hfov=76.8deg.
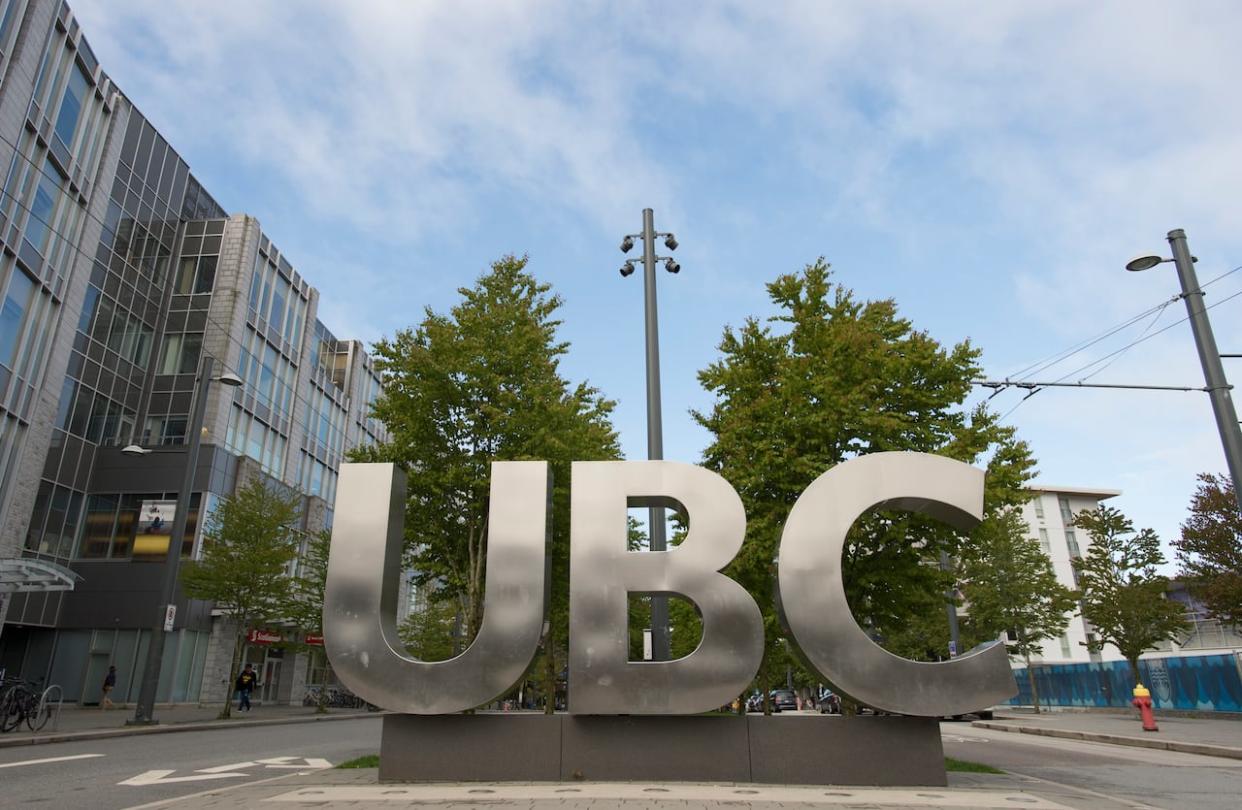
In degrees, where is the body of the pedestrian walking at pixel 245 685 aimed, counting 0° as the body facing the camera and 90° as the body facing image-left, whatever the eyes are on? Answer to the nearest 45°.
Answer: approximately 0°

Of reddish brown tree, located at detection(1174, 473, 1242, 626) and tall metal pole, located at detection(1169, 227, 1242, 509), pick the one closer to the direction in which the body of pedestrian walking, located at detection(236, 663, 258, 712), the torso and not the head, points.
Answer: the tall metal pole

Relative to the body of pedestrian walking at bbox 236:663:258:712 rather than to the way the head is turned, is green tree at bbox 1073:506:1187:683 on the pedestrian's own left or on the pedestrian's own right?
on the pedestrian's own left

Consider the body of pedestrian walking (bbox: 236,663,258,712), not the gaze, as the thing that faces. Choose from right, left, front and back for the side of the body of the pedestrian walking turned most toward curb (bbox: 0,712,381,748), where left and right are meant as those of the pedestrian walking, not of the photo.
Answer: front

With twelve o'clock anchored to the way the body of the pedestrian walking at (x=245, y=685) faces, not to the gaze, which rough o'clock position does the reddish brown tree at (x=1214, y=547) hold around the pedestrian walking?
The reddish brown tree is roughly at 10 o'clock from the pedestrian walking.

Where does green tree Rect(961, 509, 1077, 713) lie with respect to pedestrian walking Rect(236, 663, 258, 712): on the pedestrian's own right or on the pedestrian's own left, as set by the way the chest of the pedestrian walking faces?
on the pedestrian's own left

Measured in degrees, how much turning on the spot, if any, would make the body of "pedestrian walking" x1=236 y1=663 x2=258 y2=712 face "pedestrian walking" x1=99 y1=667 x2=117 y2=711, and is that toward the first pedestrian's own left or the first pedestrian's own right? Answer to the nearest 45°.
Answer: approximately 90° to the first pedestrian's own right

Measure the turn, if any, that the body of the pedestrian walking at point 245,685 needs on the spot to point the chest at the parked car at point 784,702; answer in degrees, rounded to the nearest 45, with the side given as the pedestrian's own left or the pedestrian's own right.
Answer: approximately 90° to the pedestrian's own left
